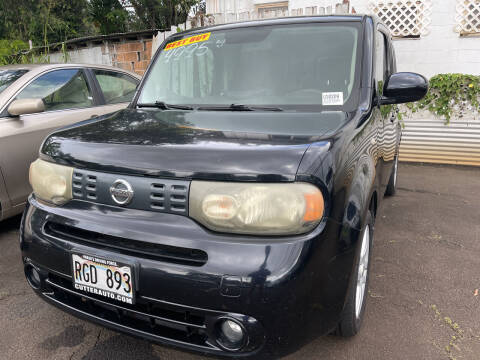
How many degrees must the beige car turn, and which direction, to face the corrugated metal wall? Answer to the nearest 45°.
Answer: approximately 135° to its left

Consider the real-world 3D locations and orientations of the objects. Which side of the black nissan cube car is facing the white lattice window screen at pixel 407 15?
back

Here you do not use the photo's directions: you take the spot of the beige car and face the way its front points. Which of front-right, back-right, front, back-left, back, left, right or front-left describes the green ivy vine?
back-left

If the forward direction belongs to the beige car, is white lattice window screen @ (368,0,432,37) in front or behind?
behind

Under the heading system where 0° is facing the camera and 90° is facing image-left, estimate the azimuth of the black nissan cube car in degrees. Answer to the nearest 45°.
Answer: approximately 45°

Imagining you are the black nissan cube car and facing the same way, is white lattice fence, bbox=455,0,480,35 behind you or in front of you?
behind
